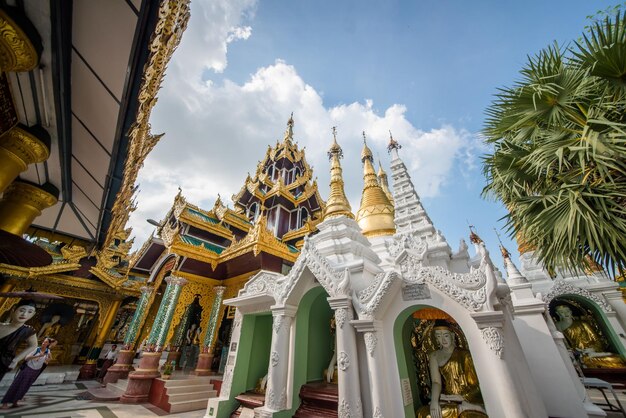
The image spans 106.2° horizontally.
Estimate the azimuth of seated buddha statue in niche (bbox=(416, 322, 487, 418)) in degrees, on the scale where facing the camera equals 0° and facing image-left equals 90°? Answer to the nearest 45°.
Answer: approximately 0°

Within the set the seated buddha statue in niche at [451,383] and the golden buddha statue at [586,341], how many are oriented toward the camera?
2

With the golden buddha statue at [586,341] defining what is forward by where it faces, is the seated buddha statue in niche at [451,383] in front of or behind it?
in front

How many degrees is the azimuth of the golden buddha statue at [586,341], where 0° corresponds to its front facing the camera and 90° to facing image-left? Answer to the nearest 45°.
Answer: approximately 0°

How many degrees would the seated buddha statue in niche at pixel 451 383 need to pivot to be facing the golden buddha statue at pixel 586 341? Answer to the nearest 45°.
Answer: approximately 135° to its left

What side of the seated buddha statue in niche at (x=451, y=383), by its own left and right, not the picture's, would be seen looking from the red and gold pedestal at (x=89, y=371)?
right

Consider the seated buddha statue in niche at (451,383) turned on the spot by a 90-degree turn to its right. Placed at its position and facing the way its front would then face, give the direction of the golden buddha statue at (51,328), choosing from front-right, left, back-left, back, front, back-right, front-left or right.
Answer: front

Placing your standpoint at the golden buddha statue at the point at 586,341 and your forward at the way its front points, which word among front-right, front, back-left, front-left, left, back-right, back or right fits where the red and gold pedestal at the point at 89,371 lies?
front-right
